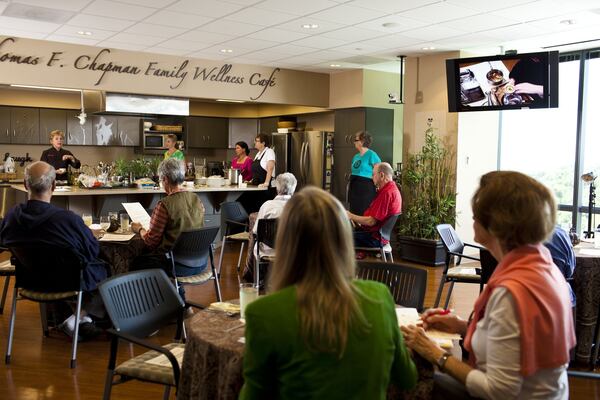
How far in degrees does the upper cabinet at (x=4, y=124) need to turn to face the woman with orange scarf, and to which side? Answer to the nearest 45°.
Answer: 0° — it already faces them

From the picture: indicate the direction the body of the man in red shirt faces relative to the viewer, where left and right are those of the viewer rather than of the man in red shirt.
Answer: facing to the left of the viewer

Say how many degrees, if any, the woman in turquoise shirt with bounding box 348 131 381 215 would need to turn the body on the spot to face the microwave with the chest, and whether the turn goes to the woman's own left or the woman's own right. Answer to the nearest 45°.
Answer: approximately 90° to the woman's own right

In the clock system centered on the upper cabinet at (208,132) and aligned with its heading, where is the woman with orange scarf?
The woman with orange scarf is roughly at 12 o'clock from the upper cabinet.

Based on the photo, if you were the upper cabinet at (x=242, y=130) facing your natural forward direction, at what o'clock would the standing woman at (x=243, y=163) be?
The standing woman is roughly at 12 o'clock from the upper cabinet.

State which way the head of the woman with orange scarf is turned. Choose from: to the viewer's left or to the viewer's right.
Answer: to the viewer's left

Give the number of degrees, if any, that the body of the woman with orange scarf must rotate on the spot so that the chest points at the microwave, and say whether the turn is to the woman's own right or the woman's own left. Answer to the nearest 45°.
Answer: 0° — they already face it

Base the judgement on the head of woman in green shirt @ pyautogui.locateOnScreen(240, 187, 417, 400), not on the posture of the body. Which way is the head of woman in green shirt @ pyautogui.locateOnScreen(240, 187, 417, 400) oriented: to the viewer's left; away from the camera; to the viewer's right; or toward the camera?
away from the camera

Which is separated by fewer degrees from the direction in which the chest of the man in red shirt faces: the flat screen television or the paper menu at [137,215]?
the paper menu

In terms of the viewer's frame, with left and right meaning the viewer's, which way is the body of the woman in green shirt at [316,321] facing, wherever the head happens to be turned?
facing away from the viewer

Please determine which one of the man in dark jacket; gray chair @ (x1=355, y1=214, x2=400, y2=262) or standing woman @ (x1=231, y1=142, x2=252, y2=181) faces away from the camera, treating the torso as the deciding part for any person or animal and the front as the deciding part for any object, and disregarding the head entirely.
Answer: the man in dark jacket

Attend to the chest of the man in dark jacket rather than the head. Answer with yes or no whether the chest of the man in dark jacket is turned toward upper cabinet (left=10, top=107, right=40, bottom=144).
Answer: yes

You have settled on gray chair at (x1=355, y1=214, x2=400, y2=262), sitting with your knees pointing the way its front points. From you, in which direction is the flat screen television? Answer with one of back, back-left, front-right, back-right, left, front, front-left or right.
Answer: back-right
